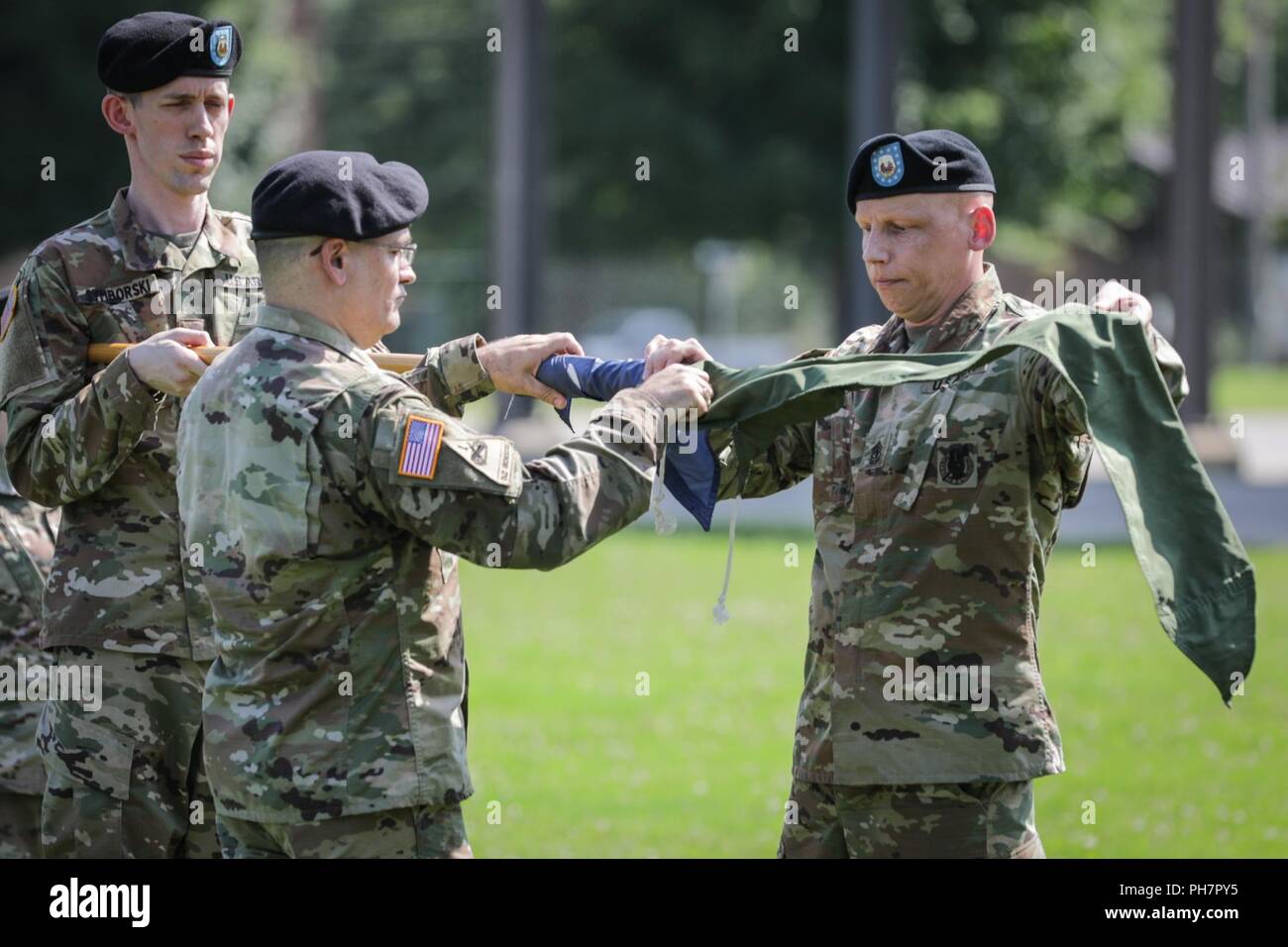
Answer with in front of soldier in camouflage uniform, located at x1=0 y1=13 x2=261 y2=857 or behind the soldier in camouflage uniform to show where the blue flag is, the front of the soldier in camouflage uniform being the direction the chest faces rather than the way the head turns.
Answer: in front

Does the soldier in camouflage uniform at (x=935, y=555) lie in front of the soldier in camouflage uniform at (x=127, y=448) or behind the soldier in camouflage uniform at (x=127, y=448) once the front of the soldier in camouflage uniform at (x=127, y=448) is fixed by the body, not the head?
in front

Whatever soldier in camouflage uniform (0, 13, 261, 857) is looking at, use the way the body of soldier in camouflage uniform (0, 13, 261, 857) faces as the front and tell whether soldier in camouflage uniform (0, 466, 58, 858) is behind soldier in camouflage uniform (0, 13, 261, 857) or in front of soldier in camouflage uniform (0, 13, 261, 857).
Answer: behind

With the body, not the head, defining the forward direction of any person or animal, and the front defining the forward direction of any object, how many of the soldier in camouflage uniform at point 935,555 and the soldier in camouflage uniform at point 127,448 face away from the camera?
0

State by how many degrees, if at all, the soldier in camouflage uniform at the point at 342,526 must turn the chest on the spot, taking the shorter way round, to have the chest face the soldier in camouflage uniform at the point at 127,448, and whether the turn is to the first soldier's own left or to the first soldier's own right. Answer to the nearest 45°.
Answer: approximately 90° to the first soldier's own left

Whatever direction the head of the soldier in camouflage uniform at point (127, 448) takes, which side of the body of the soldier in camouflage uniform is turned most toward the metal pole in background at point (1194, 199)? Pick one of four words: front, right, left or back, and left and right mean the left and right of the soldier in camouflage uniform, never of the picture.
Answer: left

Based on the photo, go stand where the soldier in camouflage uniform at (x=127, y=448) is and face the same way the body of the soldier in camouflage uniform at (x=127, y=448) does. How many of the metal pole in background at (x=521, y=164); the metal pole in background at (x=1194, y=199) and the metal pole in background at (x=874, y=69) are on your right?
0

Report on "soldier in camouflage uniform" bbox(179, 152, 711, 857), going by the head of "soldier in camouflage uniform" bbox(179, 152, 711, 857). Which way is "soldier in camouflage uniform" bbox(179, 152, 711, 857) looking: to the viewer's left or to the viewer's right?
to the viewer's right

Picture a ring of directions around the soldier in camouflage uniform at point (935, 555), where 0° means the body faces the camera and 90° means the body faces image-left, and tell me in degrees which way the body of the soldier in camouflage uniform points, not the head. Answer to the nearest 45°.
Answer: approximately 45°

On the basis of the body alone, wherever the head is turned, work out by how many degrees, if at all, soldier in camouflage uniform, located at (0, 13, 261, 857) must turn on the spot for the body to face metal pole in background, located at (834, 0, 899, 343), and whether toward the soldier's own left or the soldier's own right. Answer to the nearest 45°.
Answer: approximately 90° to the soldier's own left

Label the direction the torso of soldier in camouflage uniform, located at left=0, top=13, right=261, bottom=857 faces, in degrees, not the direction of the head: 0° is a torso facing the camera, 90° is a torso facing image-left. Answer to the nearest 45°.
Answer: approximately 315°

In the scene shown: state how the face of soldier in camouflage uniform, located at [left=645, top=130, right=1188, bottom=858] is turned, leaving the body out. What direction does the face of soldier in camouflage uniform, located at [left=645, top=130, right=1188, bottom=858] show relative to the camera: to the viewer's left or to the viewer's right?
to the viewer's left

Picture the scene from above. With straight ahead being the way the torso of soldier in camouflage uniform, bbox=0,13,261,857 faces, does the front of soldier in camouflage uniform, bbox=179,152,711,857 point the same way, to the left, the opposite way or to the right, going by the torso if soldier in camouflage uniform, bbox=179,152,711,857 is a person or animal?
to the left

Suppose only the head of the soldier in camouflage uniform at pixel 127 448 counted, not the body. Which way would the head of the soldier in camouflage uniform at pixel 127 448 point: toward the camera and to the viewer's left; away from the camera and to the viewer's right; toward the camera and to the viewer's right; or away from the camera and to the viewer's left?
toward the camera and to the viewer's right

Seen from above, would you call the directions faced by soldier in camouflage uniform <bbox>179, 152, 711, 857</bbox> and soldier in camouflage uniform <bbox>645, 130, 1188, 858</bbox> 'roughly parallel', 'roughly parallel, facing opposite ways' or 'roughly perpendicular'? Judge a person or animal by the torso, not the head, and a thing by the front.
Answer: roughly parallel, facing opposite ways

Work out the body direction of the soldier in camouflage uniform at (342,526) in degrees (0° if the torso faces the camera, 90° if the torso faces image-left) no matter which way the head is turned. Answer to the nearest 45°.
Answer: approximately 225°
